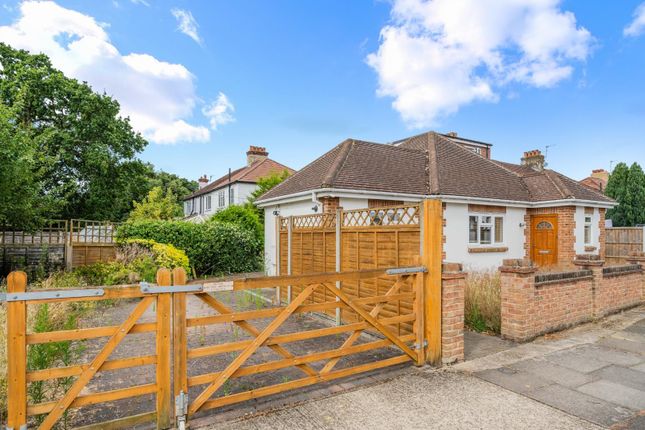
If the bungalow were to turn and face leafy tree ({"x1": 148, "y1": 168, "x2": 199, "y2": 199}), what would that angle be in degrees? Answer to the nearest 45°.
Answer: approximately 180°

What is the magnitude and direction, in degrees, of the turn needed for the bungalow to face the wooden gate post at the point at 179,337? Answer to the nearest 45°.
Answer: approximately 45° to its right

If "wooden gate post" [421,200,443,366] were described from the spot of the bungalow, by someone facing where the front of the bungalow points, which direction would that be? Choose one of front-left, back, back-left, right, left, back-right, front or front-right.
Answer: front-right

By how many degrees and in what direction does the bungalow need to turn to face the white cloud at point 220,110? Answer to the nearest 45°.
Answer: approximately 135° to its right

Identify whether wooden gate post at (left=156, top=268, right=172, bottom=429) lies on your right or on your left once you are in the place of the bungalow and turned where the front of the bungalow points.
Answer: on your right

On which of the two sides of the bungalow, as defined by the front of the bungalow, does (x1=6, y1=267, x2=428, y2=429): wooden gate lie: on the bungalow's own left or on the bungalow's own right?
on the bungalow's own right

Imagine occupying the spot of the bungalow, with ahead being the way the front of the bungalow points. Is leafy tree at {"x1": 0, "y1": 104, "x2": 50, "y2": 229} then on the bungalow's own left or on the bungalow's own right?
on the bungalow's own right

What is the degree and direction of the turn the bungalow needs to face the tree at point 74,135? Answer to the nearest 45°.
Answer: approximately 135° to its right

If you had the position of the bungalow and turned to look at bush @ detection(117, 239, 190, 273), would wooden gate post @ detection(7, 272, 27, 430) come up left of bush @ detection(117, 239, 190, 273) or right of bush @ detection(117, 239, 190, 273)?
left

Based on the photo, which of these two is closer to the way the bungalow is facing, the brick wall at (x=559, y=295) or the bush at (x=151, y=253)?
the brick wall

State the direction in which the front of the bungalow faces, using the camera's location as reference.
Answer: facing the viewer and to the right of the viewer

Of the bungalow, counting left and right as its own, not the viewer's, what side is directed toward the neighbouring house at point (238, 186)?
back

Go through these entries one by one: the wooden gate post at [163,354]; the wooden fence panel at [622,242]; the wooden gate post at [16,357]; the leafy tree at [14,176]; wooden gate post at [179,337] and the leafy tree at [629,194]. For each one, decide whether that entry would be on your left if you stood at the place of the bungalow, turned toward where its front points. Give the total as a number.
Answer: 2

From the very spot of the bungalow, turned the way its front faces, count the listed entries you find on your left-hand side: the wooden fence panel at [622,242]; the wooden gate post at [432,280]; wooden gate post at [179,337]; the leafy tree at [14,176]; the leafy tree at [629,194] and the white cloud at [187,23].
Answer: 2

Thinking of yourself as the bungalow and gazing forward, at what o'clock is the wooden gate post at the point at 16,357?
The wooden gate post is roughly at 2 o'clock from the bungalow.
